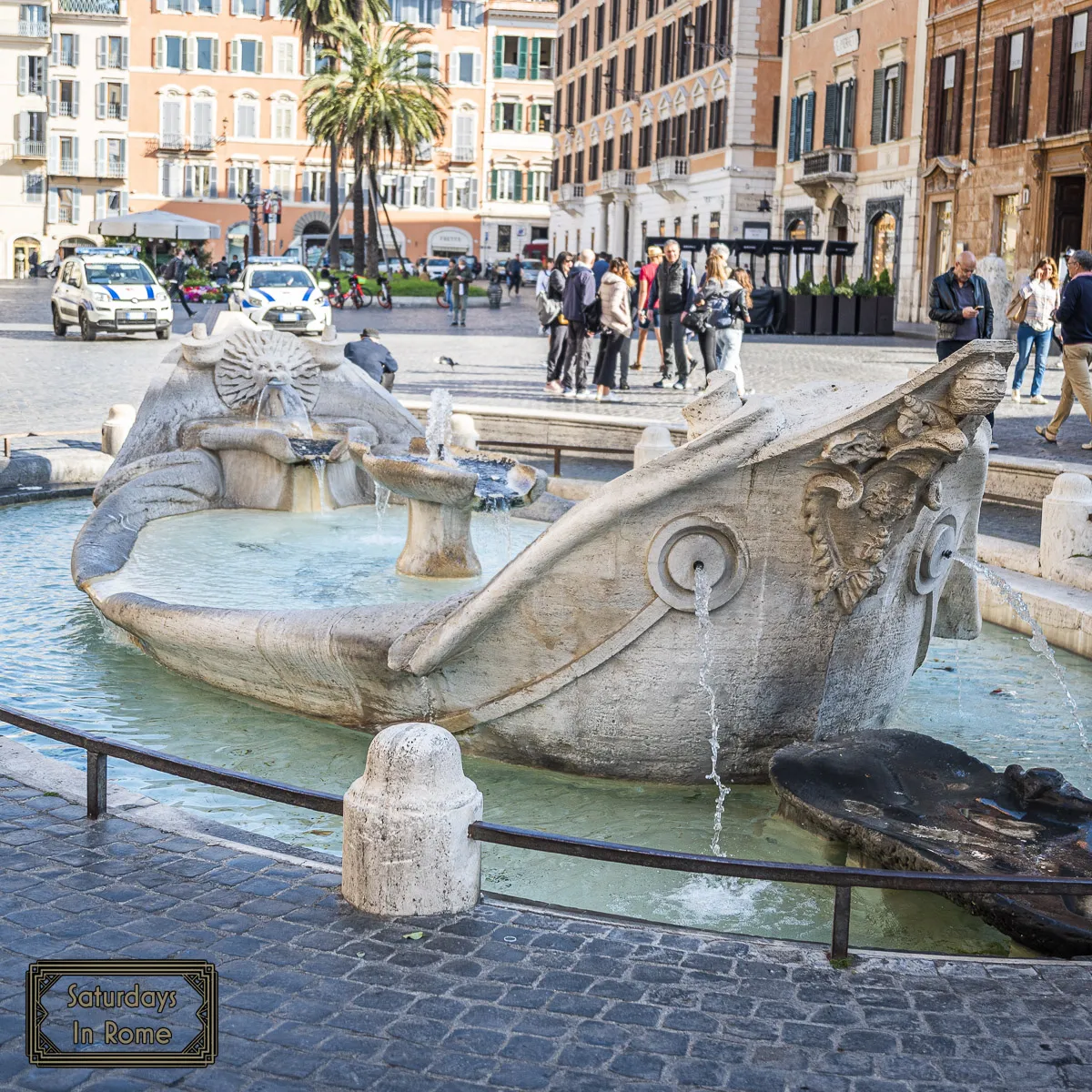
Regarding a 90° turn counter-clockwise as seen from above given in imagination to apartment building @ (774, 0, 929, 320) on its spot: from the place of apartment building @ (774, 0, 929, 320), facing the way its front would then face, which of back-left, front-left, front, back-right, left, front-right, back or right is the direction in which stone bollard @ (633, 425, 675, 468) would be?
front-right

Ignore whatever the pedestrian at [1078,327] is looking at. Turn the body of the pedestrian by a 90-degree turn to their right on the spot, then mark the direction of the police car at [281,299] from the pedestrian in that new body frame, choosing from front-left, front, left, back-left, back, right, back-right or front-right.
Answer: front-left

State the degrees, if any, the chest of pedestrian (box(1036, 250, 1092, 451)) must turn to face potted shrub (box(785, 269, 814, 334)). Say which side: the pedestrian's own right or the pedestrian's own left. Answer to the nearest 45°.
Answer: approximately 90° to the pedestrian's own right

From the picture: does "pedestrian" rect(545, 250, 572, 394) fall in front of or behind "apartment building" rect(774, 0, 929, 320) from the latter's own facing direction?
in front

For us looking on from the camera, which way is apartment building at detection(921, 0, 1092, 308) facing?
facing the viewer and to the left of the viewer

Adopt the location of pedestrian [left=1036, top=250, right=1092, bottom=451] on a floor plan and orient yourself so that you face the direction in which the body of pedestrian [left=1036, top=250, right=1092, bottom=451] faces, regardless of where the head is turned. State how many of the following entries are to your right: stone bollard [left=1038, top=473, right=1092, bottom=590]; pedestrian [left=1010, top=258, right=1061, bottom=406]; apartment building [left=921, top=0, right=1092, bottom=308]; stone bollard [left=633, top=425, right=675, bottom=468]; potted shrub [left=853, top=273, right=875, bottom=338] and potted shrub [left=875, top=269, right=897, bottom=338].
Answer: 4

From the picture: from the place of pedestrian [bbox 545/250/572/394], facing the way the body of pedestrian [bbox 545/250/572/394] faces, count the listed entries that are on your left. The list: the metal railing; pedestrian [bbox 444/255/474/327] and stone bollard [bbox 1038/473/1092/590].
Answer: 1

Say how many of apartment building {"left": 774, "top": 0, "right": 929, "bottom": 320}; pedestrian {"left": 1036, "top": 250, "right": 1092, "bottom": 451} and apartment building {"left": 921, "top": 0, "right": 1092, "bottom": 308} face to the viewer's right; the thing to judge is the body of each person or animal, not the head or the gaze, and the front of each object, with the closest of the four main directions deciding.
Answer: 0
